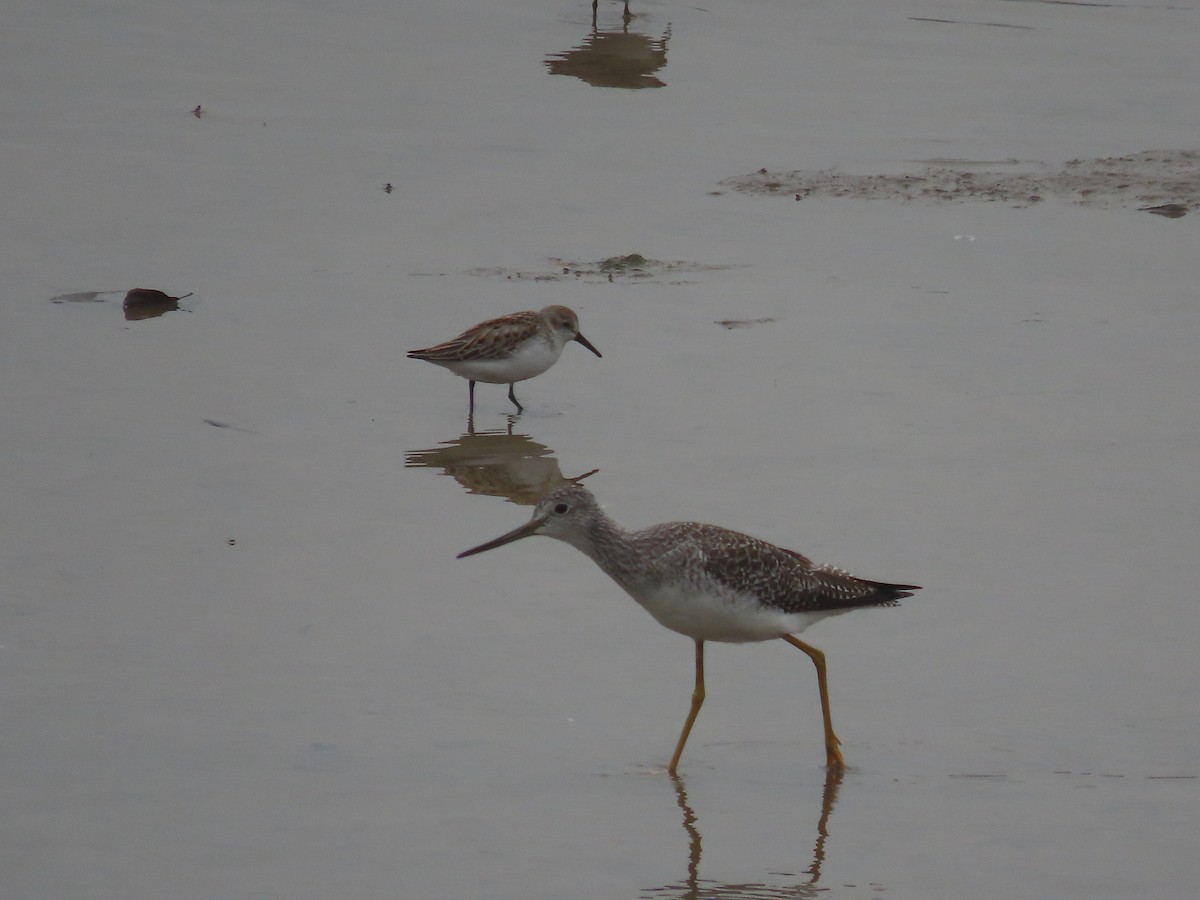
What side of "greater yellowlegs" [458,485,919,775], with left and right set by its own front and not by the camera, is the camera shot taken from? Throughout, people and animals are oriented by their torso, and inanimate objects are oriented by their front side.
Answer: left

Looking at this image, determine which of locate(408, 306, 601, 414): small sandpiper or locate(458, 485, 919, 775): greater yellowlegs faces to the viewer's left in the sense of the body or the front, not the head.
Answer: the greater yellowlegs

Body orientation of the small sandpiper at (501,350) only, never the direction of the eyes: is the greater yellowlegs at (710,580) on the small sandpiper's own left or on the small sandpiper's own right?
on the small sandpiper's own right

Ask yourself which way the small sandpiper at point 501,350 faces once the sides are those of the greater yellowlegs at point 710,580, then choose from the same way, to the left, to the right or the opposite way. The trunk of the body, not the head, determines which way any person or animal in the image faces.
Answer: the opposite way

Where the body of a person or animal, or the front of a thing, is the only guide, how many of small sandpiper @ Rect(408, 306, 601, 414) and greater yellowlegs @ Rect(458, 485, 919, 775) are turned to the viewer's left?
1

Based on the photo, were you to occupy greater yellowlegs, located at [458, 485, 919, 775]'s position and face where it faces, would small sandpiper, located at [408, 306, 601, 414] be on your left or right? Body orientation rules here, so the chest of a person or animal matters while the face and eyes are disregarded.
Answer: on your right

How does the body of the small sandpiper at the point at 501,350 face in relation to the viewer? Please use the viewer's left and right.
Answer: facing to the right of the viewer
